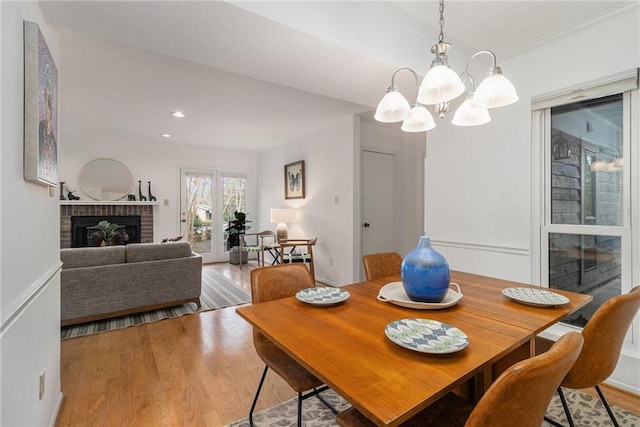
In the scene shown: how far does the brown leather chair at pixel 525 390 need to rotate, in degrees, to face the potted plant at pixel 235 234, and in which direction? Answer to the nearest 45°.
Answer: approximately 45° to its right

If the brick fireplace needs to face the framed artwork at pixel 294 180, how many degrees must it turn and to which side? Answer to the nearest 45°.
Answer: approximately 45° to its left

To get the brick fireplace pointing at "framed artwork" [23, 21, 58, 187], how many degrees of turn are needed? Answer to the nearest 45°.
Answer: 0° — it already faces it

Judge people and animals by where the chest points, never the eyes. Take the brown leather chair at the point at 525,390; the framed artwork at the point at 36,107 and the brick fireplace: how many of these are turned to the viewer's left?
1

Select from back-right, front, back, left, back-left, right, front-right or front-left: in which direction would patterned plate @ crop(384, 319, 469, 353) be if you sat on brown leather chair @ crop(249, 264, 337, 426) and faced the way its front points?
front

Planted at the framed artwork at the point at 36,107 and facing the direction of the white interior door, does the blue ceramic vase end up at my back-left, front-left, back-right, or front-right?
front-right

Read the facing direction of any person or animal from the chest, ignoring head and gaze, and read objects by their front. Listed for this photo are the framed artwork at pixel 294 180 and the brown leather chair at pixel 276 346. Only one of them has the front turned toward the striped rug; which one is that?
the framed artwork

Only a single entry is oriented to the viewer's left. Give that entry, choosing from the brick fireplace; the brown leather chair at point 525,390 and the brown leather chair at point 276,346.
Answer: the brown leather chair at point 525,390

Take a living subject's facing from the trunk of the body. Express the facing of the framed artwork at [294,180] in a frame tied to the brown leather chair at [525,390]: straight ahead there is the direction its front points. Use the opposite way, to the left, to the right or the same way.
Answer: to the left

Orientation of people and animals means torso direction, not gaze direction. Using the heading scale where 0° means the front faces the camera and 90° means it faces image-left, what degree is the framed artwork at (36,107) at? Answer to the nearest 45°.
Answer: approximately 270°

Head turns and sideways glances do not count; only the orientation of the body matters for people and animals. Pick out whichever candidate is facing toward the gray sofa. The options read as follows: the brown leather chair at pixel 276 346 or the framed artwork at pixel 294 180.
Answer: the framed artwork

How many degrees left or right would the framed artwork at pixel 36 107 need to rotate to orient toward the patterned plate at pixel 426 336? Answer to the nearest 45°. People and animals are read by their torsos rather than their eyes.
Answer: approximately 45° to its right

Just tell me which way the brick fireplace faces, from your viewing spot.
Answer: facing the viewer

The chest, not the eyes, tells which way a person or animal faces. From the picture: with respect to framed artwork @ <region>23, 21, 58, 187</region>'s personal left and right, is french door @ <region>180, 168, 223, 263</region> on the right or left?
on its left

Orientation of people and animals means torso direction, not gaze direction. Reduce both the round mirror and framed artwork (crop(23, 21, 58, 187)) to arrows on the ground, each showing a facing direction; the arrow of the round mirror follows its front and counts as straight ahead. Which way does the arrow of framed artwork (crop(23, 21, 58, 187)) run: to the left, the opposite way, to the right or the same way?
to the left

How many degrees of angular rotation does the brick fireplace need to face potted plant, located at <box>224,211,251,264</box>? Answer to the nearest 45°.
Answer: approximately 90° to its left

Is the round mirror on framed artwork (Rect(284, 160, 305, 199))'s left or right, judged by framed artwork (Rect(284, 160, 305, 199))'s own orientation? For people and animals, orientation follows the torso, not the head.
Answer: on its right

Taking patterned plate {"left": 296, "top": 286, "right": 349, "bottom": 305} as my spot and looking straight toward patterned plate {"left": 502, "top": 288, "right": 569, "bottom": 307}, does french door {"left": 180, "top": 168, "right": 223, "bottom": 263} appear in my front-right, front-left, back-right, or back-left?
back-left
